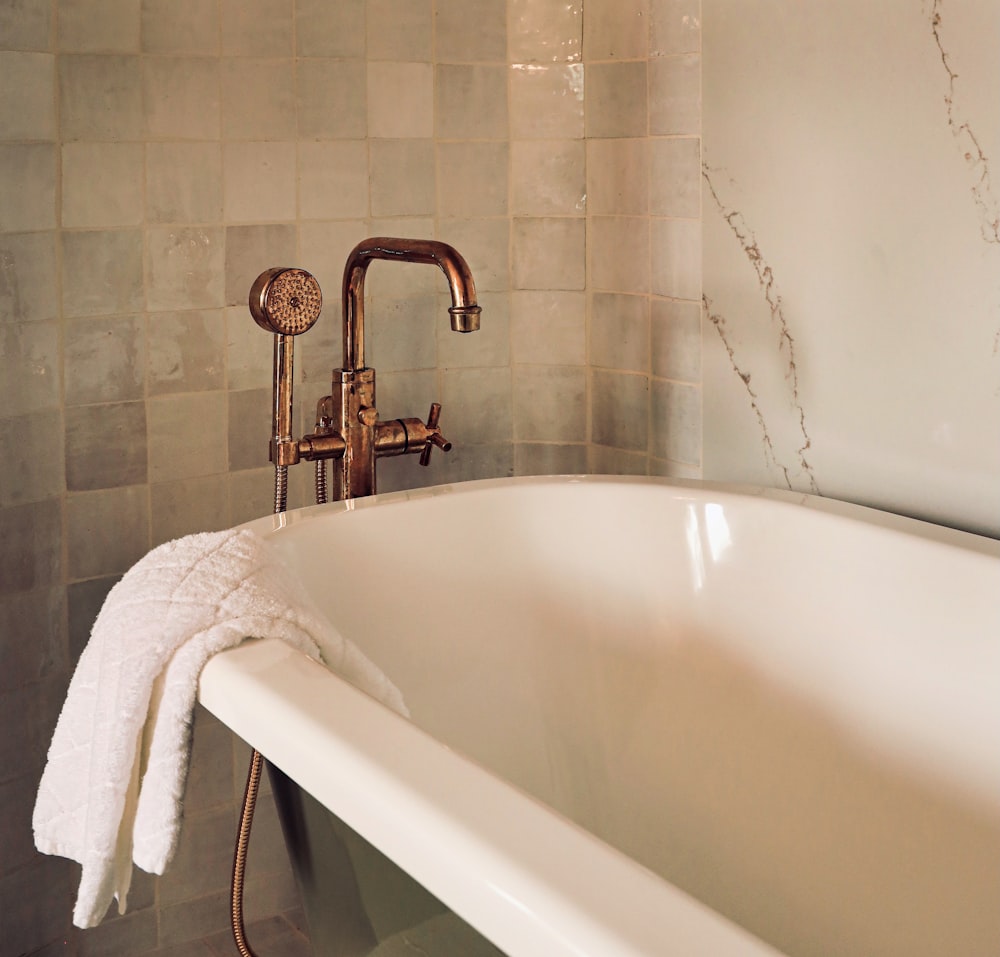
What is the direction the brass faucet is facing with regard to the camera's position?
facing the viewer and to the right of the viewer

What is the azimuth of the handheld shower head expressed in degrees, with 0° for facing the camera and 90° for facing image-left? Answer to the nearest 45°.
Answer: approximately 315°

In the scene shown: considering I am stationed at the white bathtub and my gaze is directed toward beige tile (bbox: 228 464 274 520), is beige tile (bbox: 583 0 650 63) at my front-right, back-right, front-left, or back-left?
front-right
